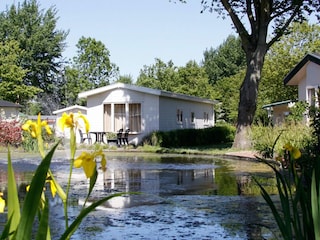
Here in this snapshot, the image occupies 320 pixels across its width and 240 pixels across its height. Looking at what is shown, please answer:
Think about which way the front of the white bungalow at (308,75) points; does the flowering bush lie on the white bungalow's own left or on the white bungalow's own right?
on the white bungalow's own right

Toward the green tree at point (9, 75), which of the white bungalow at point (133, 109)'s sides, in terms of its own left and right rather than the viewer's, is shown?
right

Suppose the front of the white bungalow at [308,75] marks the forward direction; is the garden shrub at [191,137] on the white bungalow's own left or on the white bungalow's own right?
on the white bungalow's own right

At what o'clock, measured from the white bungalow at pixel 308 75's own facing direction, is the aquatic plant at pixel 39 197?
The aquatic plant is roughly at 12 o'clock from the white bungalow.

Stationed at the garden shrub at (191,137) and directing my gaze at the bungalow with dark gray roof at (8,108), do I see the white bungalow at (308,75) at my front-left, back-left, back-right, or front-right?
back-left

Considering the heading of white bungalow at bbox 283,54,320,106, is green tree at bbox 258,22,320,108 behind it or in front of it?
behind

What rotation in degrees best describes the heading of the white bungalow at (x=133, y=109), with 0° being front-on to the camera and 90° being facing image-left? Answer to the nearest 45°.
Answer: approximately 45°

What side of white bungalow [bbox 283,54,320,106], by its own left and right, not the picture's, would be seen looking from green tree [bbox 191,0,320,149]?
right

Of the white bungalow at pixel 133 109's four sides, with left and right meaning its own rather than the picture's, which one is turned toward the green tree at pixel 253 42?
left

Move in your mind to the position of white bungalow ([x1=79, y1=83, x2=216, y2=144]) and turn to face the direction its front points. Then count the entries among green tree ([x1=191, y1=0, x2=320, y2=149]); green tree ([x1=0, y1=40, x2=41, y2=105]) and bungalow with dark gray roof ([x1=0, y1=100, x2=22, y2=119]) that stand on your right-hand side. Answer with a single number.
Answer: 2

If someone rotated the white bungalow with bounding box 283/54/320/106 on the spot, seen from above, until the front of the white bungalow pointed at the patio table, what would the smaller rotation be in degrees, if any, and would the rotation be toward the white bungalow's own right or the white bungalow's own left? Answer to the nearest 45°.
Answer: approximately 90° to the white bungalow's own right

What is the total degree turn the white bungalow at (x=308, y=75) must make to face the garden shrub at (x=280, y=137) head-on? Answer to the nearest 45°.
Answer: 0° — it already faces it
